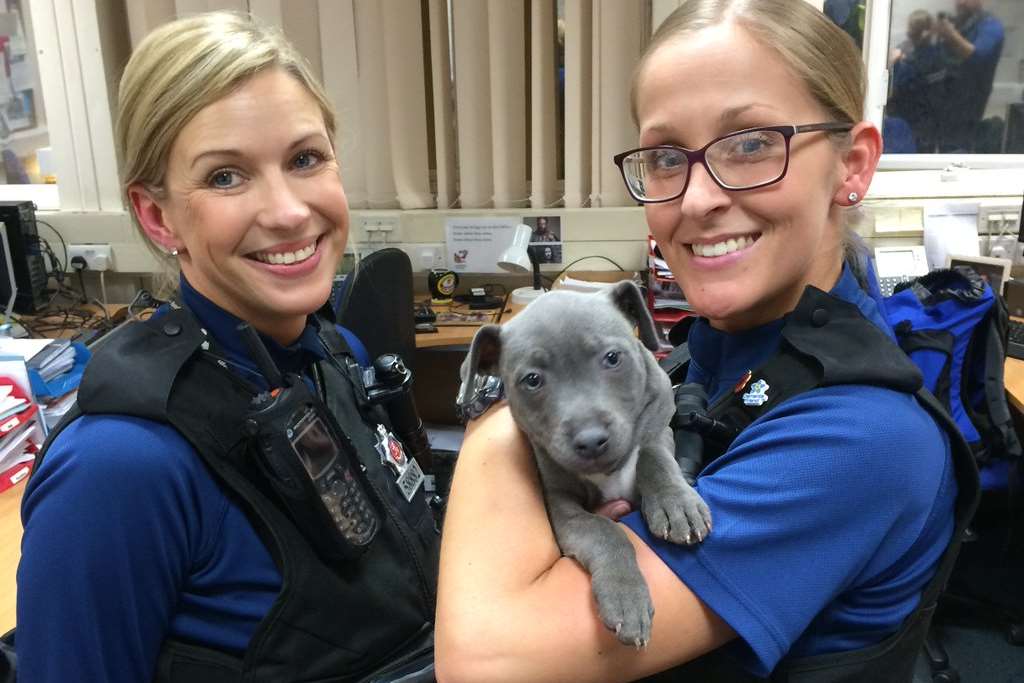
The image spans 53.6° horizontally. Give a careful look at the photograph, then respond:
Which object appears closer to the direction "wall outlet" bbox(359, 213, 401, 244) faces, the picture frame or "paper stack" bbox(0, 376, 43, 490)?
the paper stack

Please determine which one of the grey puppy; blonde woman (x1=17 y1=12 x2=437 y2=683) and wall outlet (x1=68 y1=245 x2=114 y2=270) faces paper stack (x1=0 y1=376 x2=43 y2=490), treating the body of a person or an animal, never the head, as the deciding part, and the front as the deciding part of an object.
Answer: the wall outlet

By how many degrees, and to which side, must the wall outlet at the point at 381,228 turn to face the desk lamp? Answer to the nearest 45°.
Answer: approximately 45° to its left

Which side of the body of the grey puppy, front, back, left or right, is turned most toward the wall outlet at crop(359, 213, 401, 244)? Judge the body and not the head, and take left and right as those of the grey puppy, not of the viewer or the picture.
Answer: back

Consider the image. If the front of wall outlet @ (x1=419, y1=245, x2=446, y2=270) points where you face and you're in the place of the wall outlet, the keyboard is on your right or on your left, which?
on your left

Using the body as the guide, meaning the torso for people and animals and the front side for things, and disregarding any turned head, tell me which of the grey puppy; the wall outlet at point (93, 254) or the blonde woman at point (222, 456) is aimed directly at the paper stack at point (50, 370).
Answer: the wall outlet

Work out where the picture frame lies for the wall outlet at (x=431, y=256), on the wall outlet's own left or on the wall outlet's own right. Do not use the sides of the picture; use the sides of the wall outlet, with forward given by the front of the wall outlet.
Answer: on the wall outlet's own left
